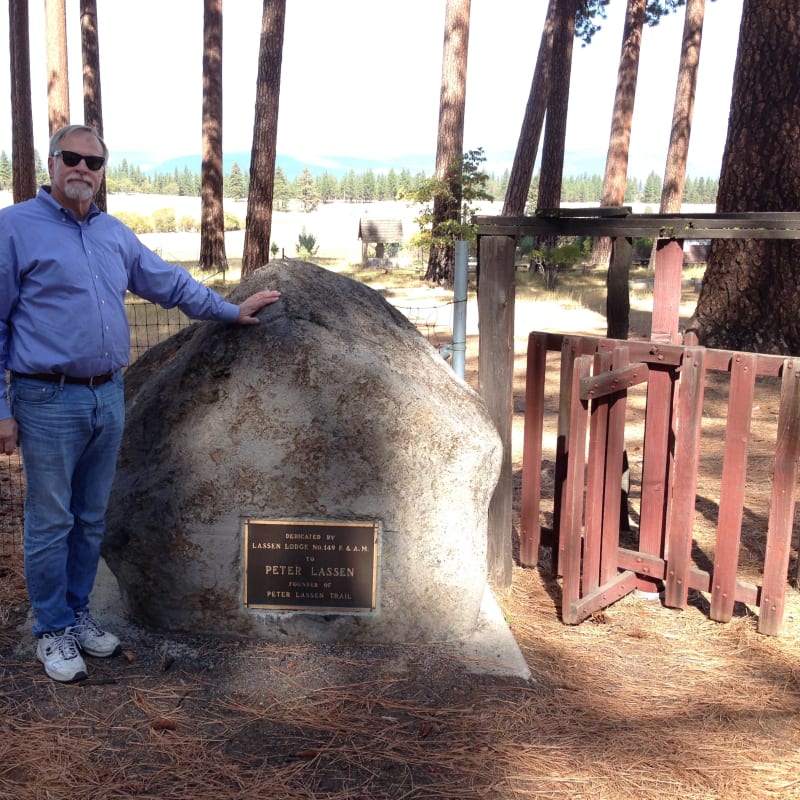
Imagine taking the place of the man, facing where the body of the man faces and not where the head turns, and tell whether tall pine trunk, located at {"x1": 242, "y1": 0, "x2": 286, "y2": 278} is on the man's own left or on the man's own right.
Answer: on the man's own left

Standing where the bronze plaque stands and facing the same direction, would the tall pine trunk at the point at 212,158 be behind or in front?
behind

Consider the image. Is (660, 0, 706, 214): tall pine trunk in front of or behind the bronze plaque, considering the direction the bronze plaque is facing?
behind

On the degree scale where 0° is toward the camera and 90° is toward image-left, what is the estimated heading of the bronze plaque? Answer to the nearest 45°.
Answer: approximately 0°

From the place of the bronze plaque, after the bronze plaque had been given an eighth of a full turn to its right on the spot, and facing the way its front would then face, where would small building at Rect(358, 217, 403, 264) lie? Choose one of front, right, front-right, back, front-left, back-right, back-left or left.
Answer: back-right

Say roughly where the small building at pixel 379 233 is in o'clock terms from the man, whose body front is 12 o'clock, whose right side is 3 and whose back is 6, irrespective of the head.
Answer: The small building is roughly at 8 o'clock from the man.

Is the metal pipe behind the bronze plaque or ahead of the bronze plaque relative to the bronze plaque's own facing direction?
behind

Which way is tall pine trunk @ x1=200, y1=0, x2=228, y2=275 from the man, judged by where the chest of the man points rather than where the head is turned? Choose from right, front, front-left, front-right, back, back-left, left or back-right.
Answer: back-left

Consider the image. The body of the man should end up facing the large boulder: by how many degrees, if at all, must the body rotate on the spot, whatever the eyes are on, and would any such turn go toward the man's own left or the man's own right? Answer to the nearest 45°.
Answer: approximately 45° to the man's own left

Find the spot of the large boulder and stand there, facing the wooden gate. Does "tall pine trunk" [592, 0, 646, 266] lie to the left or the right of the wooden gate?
left

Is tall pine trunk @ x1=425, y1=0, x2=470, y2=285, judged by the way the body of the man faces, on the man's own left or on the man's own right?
on the man's own left

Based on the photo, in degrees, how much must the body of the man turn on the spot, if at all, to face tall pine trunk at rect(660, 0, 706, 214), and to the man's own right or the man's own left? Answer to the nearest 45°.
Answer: approximately 90° to the man's own left

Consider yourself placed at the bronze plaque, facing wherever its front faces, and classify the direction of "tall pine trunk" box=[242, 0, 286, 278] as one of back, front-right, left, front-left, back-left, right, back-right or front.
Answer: back
